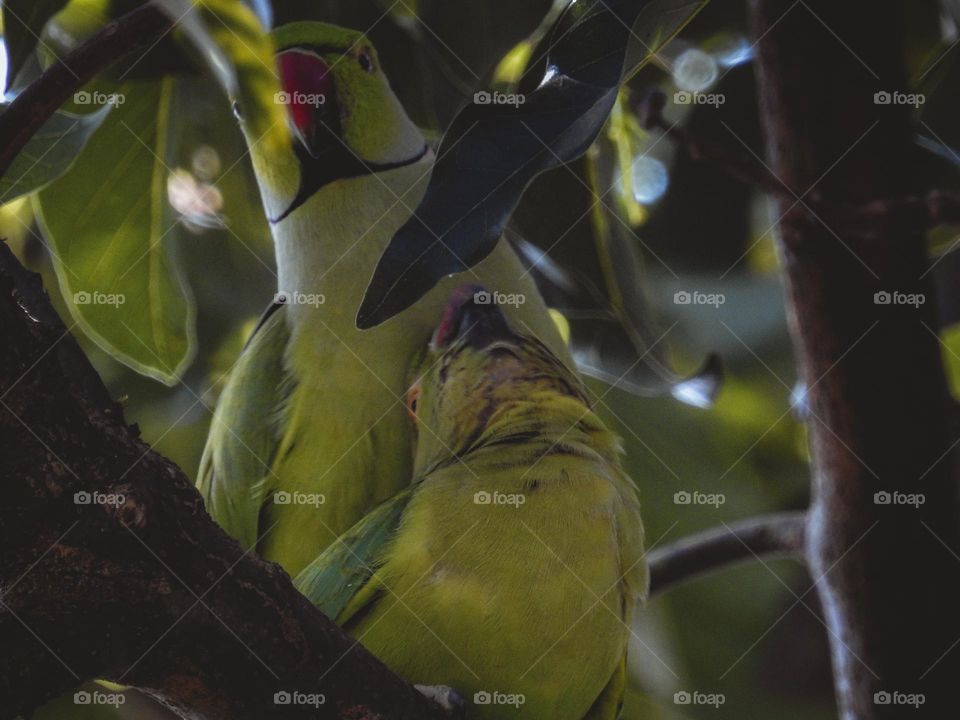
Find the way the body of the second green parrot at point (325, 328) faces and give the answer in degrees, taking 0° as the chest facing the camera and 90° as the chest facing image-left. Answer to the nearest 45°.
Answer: approximately 0°
